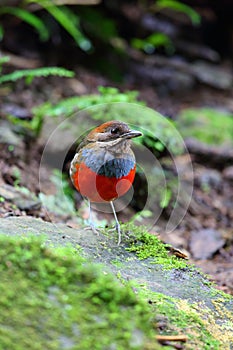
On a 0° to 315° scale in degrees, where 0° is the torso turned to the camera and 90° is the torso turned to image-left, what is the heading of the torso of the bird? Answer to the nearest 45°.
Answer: approximately 315°
